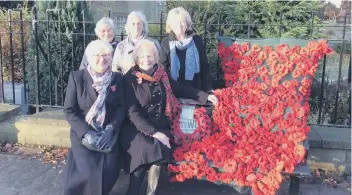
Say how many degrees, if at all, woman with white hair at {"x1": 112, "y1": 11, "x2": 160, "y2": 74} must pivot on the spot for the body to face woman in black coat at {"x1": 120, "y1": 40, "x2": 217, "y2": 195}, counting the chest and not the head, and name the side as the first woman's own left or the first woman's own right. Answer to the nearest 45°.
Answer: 0° — they already face them

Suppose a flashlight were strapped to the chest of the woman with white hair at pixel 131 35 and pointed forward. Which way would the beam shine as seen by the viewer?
toward the camera

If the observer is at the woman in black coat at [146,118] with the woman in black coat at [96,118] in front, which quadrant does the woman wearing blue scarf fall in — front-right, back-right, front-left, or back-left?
back-right

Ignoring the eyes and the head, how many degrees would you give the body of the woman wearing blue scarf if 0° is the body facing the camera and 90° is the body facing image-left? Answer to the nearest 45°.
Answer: approximately 0°

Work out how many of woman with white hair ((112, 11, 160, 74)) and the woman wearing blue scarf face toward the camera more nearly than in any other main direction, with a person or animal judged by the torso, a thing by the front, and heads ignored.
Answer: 2

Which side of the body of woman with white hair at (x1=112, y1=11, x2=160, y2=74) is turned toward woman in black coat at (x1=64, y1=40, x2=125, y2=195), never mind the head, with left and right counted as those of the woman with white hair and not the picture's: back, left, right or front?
front

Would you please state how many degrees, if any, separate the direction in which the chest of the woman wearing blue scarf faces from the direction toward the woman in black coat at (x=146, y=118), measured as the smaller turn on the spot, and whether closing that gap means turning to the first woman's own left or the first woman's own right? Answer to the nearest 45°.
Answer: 0° — they already face them
